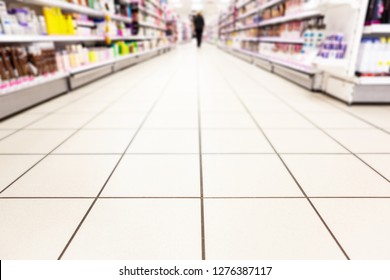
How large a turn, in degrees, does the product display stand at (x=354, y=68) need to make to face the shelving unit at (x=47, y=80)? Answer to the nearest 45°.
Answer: approximately 45° to its right

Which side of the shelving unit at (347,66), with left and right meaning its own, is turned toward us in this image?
left

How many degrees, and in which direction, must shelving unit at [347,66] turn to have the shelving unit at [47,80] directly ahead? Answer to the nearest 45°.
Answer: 0° — it already faces it
